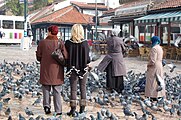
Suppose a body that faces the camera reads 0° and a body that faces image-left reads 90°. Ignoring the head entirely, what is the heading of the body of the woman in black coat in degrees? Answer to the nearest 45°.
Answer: approximately 180°

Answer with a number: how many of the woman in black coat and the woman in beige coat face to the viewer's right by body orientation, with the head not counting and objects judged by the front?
0

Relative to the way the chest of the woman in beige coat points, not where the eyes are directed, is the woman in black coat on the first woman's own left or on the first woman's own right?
on the first woman's own left

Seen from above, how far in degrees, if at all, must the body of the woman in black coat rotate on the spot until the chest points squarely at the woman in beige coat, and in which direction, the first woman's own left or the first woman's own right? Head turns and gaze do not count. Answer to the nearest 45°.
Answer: approximately 45° to the first woman's own right

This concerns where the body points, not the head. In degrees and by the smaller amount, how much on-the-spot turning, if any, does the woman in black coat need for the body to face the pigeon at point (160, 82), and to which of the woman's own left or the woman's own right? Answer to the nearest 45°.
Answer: approximately 45° to the woman's own right

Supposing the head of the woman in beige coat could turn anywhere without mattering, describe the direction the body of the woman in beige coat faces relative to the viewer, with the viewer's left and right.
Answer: facing away from the viewer and to the left of the viewer
